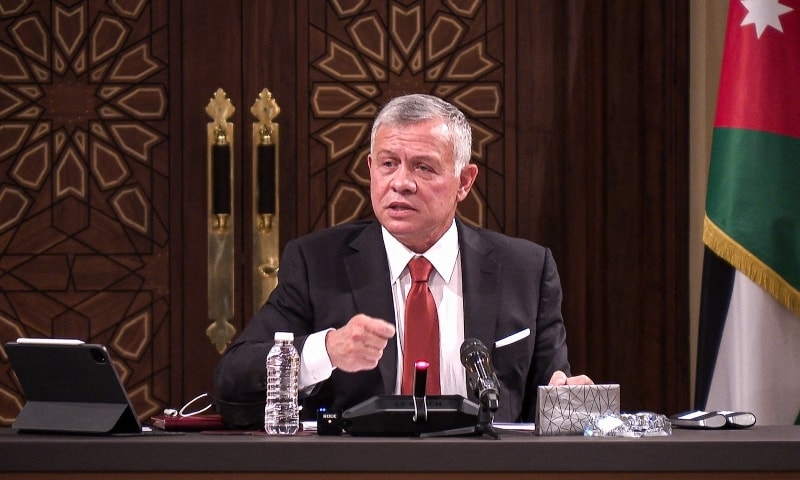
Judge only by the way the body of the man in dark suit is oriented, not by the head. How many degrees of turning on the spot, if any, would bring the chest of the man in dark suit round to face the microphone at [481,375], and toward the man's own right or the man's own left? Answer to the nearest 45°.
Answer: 0° — they already face it

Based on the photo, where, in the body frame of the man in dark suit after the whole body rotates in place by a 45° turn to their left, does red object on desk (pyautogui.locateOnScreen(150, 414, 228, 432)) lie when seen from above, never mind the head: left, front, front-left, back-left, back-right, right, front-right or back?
right

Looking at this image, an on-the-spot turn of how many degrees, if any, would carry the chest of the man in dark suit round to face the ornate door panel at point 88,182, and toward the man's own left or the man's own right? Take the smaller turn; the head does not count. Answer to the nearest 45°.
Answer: approximately 135° to the man's own right

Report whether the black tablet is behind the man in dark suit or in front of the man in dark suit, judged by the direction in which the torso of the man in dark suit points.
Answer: in front

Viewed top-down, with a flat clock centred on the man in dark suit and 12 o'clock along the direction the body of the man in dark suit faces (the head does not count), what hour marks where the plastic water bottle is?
The plastic water bottle is roughly at 1 o'clock from the man in dark suit.

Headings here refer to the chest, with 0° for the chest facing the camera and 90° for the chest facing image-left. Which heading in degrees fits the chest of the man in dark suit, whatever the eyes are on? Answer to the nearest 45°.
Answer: approximately 0°

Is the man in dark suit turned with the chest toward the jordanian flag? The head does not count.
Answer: no

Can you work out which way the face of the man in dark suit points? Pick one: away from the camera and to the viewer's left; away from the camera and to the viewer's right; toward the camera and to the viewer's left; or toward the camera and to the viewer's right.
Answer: toward the camera and to the viewer's left

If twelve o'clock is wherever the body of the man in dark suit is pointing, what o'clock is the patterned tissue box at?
The patterned tissue box is roughly at 11 o'clock from the man in dark suit.
